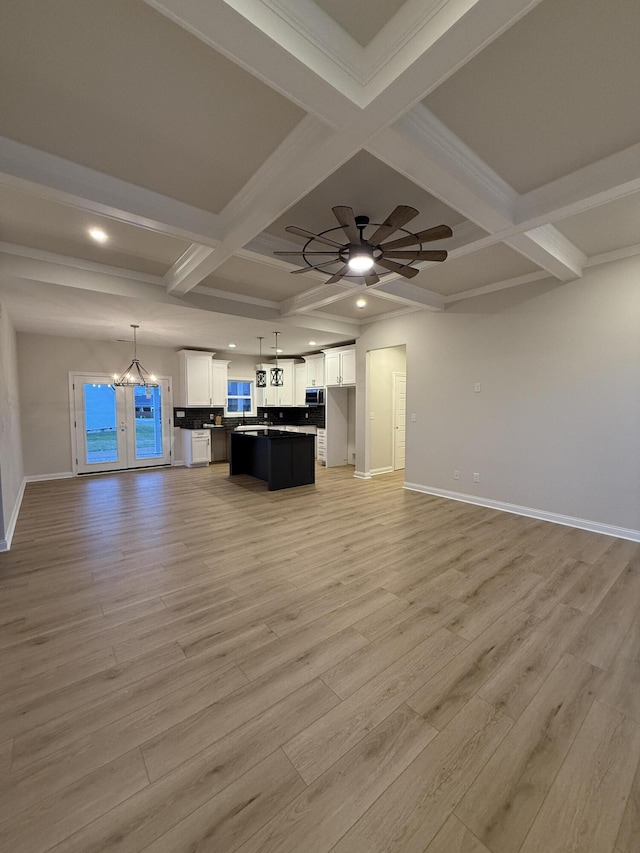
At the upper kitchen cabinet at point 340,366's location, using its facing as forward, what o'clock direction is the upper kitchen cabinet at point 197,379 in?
the upper kitchen cabinet at point 197,379 is roughly at 2 o'clock from the upper kitchen cabinet at point 340,366.

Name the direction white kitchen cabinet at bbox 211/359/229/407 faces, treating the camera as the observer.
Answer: facing the viewer

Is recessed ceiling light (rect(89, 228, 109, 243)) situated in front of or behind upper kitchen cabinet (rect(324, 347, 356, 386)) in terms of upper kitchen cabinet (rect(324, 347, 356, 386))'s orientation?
in front

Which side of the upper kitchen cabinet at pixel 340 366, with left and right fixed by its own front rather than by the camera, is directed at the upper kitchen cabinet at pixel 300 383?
right

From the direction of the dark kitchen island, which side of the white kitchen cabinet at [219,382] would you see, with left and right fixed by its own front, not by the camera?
front

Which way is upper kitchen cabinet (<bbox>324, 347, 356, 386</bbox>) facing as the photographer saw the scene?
facing the viewer and to the left of the viewer

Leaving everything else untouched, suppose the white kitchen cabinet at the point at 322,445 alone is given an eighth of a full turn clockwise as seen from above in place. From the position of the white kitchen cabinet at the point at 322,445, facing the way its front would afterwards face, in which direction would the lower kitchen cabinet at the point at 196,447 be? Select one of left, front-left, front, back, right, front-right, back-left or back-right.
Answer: front

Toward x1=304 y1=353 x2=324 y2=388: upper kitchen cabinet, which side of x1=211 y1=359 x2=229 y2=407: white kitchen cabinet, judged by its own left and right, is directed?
left

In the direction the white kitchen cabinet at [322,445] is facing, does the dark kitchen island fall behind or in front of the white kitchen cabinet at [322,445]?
in front
